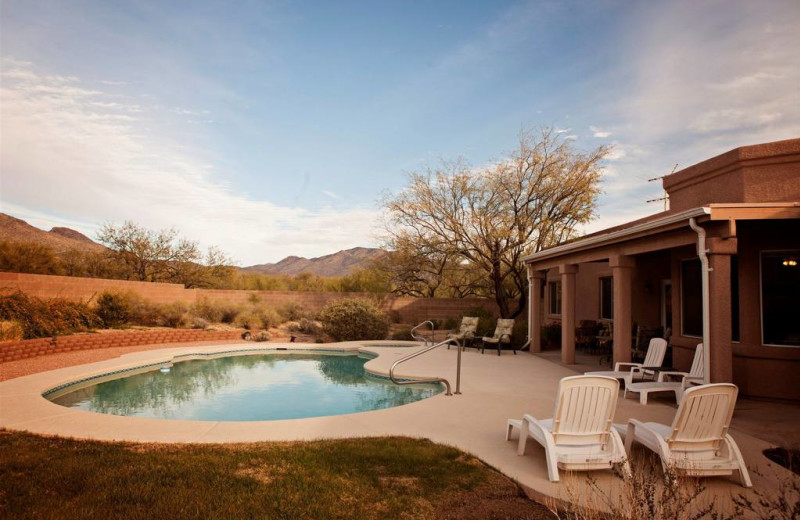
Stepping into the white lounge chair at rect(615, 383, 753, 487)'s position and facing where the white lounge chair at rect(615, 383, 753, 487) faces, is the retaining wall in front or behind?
in front

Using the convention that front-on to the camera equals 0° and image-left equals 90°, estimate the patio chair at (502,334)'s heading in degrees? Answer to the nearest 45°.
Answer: approximately 45°

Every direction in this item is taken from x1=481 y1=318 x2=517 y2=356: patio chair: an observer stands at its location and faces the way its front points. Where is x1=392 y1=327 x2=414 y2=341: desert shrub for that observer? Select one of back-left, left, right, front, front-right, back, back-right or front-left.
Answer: right

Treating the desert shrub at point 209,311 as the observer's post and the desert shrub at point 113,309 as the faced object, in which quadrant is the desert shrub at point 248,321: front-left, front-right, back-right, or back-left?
back-left

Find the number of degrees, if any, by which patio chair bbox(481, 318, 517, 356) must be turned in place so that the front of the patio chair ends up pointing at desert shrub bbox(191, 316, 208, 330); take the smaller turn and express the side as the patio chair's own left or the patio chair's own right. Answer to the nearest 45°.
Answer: approximately 45° to the patio chair's own right

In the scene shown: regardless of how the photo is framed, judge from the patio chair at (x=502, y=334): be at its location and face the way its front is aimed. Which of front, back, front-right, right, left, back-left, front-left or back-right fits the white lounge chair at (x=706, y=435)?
front-left

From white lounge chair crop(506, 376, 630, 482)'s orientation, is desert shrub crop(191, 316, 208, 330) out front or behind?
out front

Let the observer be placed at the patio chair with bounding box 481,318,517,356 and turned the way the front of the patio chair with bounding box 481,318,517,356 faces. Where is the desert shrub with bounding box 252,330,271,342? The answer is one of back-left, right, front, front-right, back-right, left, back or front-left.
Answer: front-right

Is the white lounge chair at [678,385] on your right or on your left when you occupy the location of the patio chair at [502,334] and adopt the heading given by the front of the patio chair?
on your left

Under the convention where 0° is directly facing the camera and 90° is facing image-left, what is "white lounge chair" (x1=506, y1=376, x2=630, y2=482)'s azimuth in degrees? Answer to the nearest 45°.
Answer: approximately 135°

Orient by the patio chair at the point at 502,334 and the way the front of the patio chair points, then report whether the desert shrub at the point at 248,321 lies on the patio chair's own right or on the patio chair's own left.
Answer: on the patio chair's own right

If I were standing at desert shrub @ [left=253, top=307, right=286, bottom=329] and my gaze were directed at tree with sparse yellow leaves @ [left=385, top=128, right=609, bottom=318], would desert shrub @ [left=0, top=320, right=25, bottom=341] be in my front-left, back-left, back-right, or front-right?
back-right

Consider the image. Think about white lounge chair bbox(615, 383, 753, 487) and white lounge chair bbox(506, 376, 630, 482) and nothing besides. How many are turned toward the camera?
0
